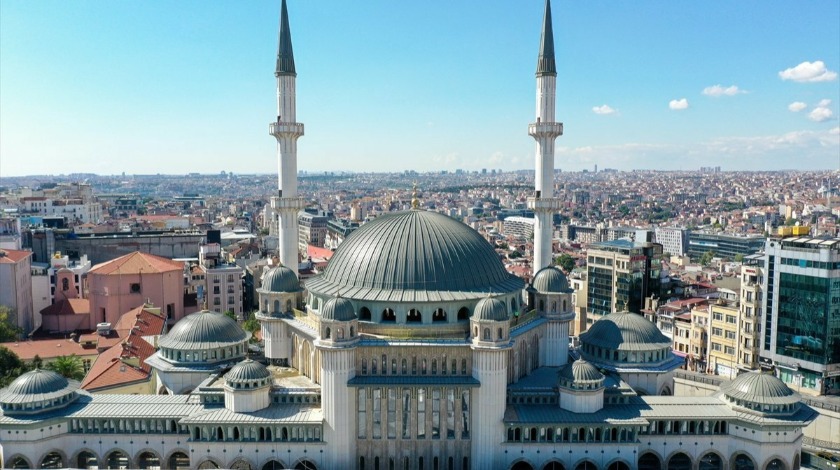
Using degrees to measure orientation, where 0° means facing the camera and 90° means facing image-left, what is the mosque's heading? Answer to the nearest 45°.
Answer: approximately 0°

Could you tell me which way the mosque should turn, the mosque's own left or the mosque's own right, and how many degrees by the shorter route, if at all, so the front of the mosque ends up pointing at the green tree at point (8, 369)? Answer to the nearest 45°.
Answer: approximately 135° to the mosque's own right
